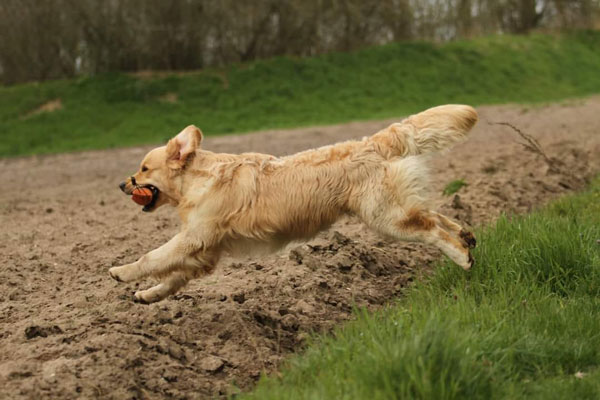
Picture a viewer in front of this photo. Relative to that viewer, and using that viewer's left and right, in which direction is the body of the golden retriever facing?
facing to the left of the viewer
